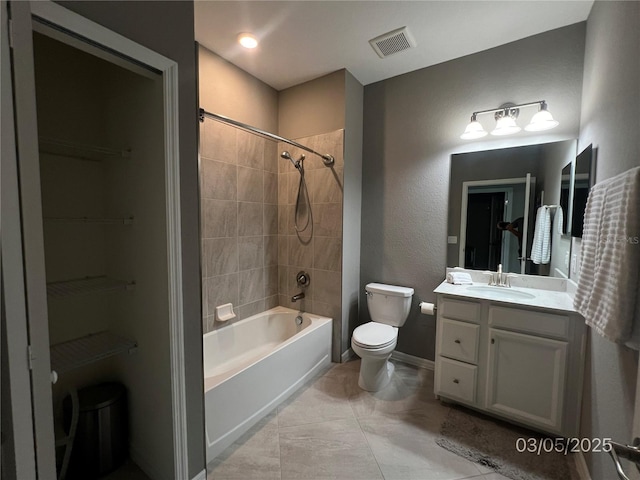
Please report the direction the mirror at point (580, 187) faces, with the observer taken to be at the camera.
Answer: facing to the left of the viewer

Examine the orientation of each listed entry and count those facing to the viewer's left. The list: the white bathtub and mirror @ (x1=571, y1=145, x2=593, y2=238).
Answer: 1

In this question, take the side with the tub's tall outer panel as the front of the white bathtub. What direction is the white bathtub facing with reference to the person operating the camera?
facing the viewer and to the right of the viewer

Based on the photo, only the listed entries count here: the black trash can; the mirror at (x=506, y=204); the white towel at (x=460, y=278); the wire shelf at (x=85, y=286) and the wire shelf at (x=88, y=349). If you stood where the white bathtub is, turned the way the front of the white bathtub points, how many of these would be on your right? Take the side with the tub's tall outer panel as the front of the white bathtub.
3

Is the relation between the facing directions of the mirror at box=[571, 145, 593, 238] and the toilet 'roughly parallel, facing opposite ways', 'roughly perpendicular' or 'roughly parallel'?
roughly perpendicular

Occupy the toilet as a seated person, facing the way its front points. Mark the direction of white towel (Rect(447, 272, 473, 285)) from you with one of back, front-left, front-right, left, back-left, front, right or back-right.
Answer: back-left

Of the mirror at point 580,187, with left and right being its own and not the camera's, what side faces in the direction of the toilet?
front

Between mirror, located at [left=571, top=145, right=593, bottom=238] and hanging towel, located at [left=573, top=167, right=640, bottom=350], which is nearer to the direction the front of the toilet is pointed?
the hanging towel

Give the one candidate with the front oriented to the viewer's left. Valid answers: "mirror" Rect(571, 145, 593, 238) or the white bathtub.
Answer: the mirror

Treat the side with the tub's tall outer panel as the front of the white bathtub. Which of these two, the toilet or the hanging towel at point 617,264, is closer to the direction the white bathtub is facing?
the hanging towel

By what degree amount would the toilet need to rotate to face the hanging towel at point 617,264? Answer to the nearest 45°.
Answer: approximately 90° to its left

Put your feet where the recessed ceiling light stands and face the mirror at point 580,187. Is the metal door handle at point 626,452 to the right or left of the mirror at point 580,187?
right

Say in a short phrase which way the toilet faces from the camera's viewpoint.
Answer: facing the viewer and to the left of the viewer

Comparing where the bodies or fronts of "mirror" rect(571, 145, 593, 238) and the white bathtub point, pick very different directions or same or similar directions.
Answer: very different directions
